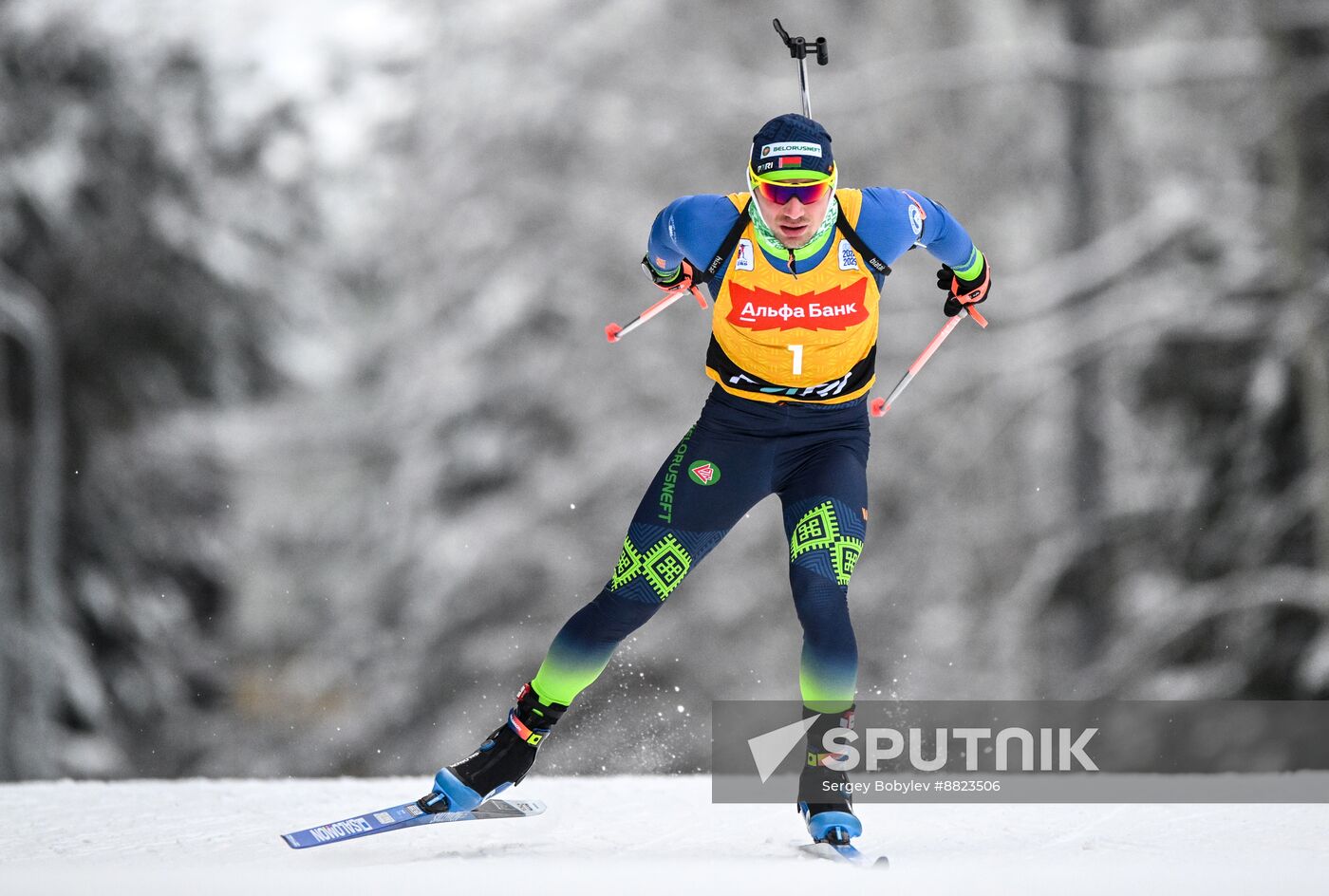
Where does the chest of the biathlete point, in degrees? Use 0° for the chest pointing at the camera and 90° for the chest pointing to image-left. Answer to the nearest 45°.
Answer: approximately 0°
